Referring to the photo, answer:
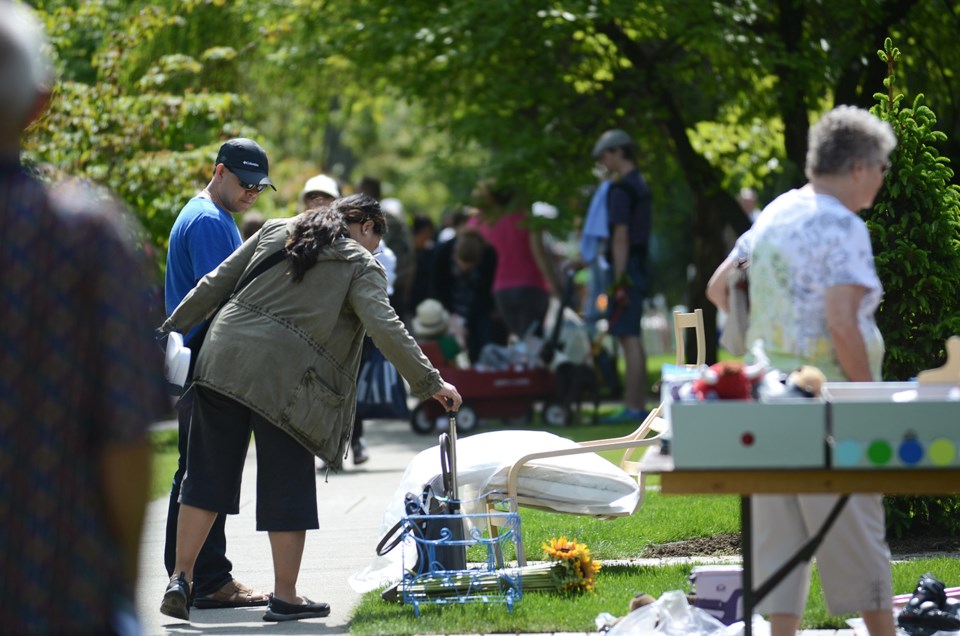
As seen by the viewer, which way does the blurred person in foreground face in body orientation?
away from the camera

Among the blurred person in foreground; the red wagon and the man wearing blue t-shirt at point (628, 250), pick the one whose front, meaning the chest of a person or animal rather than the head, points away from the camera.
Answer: the blurred person in foreground

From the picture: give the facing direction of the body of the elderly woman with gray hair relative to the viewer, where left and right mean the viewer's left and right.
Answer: facing away from the viewer and to the right of the viewer

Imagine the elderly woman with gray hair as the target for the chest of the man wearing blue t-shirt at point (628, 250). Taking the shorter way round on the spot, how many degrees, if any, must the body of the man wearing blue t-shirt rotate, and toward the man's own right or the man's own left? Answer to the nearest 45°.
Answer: approximately 90° to the man's own left

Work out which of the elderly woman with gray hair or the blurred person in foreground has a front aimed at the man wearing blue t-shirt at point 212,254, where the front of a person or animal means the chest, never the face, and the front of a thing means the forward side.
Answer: the blurred person in foreground

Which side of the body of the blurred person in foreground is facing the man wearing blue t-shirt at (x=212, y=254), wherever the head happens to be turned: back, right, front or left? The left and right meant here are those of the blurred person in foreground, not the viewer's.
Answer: front

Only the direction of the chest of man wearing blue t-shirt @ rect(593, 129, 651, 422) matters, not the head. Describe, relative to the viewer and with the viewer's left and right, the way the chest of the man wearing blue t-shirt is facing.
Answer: facing to the left of the viewer

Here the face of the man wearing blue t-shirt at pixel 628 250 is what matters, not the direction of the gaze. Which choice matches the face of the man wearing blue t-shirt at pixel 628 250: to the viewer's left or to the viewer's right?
to the viewer's left

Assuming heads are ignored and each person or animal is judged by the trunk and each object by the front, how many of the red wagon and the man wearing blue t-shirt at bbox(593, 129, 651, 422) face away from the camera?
0

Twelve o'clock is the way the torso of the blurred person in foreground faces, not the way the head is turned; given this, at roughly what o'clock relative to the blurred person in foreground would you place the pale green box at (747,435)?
The pale green box is roughly at 2 o'clock from the blurred person in foreground.

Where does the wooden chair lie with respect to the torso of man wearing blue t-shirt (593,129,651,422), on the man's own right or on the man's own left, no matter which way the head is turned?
on the man's own left

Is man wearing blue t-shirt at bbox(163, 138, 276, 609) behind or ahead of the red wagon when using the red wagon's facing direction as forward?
ahead
